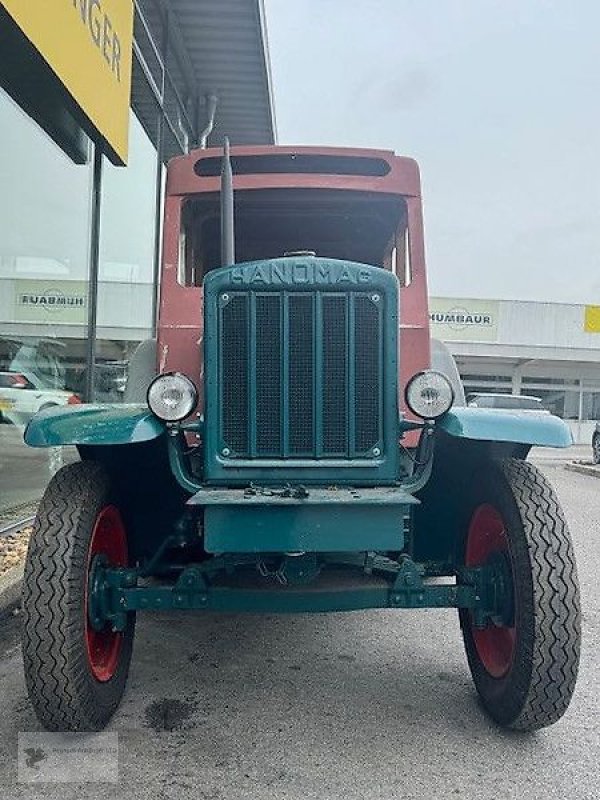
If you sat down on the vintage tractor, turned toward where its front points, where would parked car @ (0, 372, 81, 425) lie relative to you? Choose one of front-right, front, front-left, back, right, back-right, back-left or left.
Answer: back-right

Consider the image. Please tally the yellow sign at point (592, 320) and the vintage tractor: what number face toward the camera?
2

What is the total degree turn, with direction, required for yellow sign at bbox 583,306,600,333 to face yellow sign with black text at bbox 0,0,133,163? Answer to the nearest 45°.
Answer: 0° — it already faces it

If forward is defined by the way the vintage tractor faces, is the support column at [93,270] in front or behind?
behind

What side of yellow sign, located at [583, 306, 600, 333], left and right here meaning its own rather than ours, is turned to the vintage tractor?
front

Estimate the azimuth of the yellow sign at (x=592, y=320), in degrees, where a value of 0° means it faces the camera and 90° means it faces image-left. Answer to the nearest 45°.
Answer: approximately 0°

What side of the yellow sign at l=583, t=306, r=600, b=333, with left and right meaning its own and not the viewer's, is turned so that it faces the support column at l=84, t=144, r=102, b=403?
front
